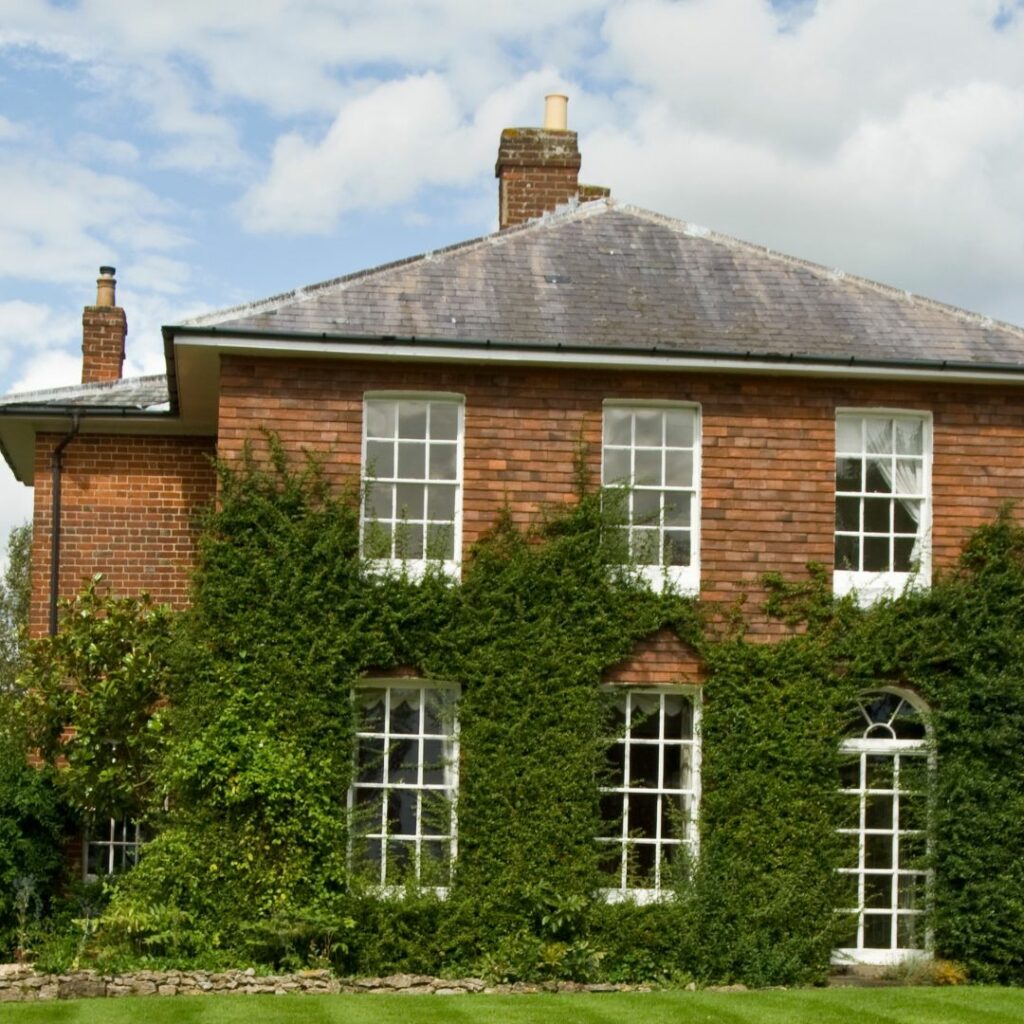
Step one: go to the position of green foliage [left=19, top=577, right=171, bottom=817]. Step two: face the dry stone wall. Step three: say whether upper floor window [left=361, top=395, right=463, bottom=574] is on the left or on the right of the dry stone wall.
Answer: left

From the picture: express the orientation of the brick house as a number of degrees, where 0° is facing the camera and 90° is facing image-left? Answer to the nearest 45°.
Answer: approximately 0°

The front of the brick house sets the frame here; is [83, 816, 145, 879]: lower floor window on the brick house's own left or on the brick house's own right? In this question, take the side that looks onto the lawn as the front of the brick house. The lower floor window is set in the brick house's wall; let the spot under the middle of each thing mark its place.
on the brick house's own right

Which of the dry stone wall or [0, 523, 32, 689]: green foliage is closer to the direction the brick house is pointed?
the dry stone wall

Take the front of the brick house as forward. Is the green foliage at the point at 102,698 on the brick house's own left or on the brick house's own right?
on the brick house's own right
